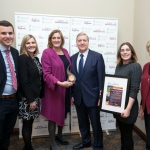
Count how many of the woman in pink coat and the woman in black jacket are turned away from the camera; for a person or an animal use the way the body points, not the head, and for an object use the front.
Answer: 0

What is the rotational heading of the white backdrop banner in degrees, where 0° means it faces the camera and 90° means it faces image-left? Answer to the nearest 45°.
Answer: approximately 0°

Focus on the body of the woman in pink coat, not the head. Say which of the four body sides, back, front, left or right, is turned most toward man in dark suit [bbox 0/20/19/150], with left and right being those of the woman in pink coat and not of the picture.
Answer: right

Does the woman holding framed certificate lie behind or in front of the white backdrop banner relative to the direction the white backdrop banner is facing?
in front

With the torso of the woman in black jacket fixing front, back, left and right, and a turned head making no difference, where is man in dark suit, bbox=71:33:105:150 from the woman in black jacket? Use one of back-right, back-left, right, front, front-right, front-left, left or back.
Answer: front-left

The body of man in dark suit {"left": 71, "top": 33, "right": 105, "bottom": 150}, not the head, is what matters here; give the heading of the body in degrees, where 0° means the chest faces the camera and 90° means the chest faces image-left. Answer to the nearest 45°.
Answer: approximately 45°

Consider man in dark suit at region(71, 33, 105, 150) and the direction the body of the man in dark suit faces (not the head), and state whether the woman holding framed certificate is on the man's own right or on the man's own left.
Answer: on the man's own left
